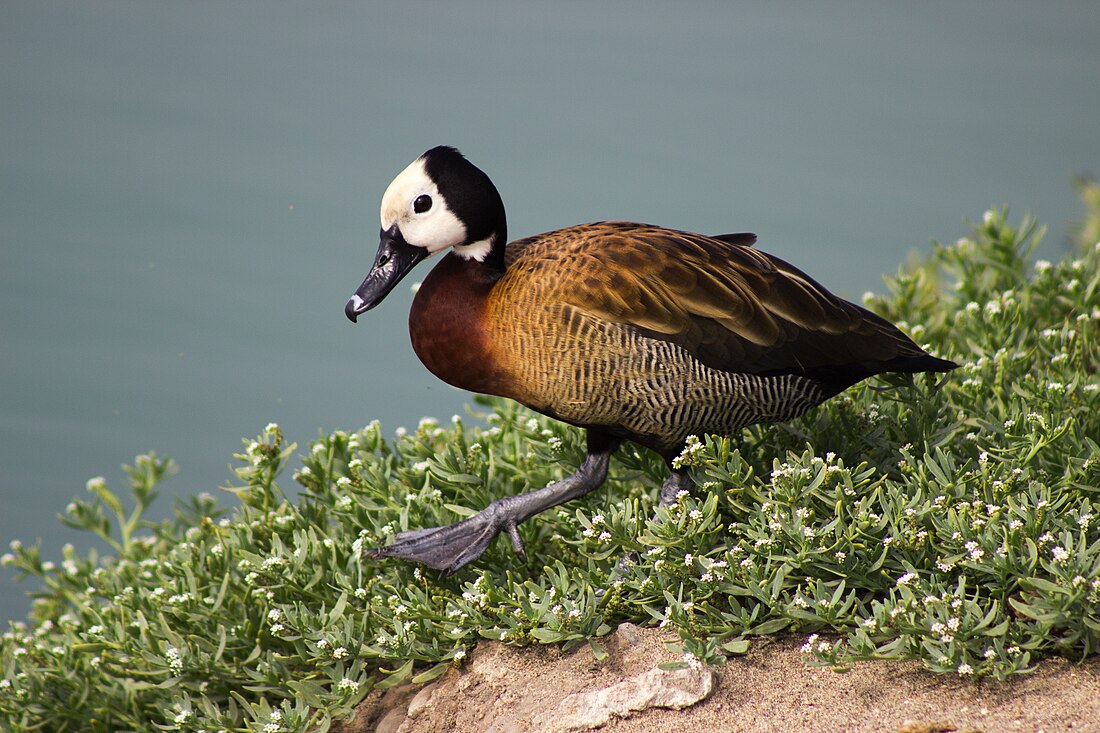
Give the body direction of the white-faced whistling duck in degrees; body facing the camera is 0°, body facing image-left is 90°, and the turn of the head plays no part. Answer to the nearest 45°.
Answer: approximately 90°
